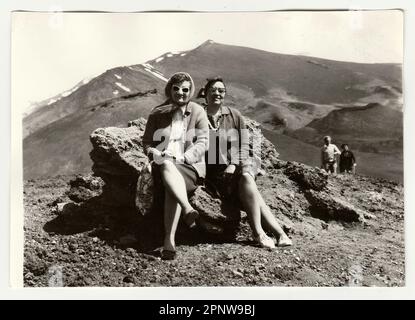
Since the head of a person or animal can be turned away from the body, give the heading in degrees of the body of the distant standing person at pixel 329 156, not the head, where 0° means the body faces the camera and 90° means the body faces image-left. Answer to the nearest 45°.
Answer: approximately 0°

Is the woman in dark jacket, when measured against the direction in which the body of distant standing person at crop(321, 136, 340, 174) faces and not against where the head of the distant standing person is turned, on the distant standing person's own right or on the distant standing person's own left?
on the distant standing person's own right

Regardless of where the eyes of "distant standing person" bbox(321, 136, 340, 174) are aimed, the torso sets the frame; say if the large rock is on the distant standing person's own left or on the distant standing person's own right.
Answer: on the distant standing person's own right
